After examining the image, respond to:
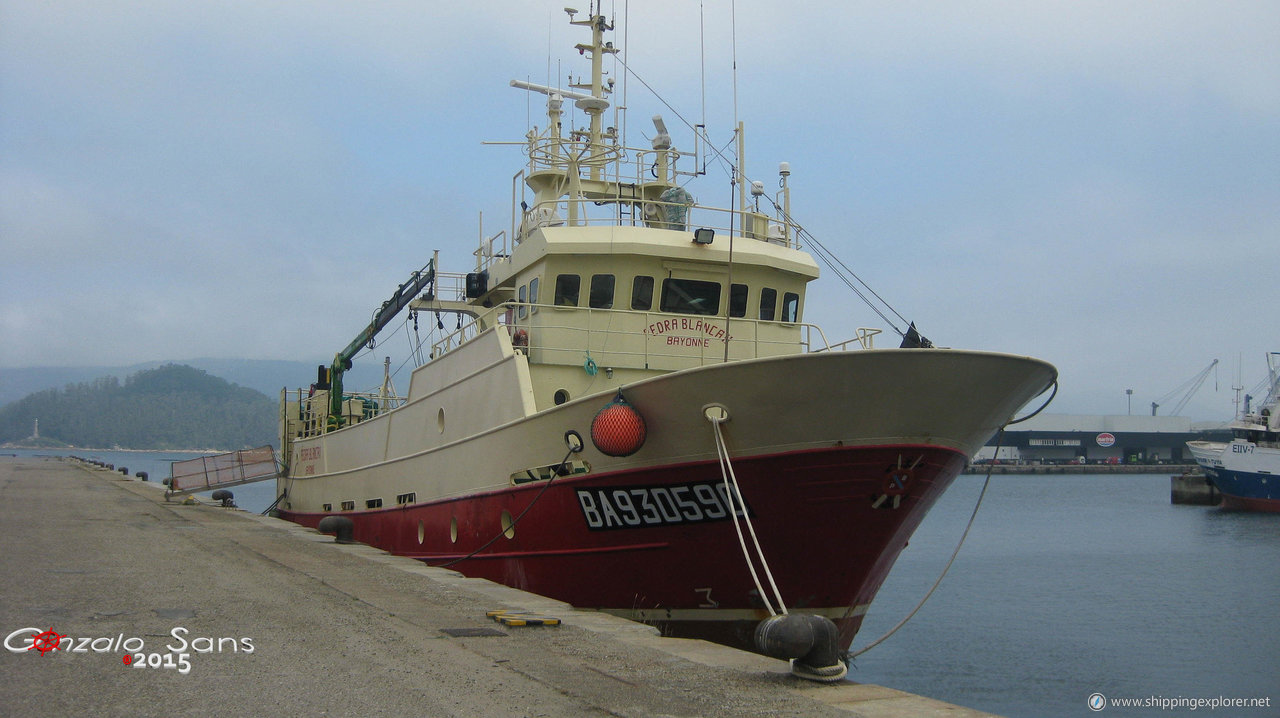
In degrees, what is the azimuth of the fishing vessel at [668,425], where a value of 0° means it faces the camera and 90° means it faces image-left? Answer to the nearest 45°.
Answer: approximately 315°

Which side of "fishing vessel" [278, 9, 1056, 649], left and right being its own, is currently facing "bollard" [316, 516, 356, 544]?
back
